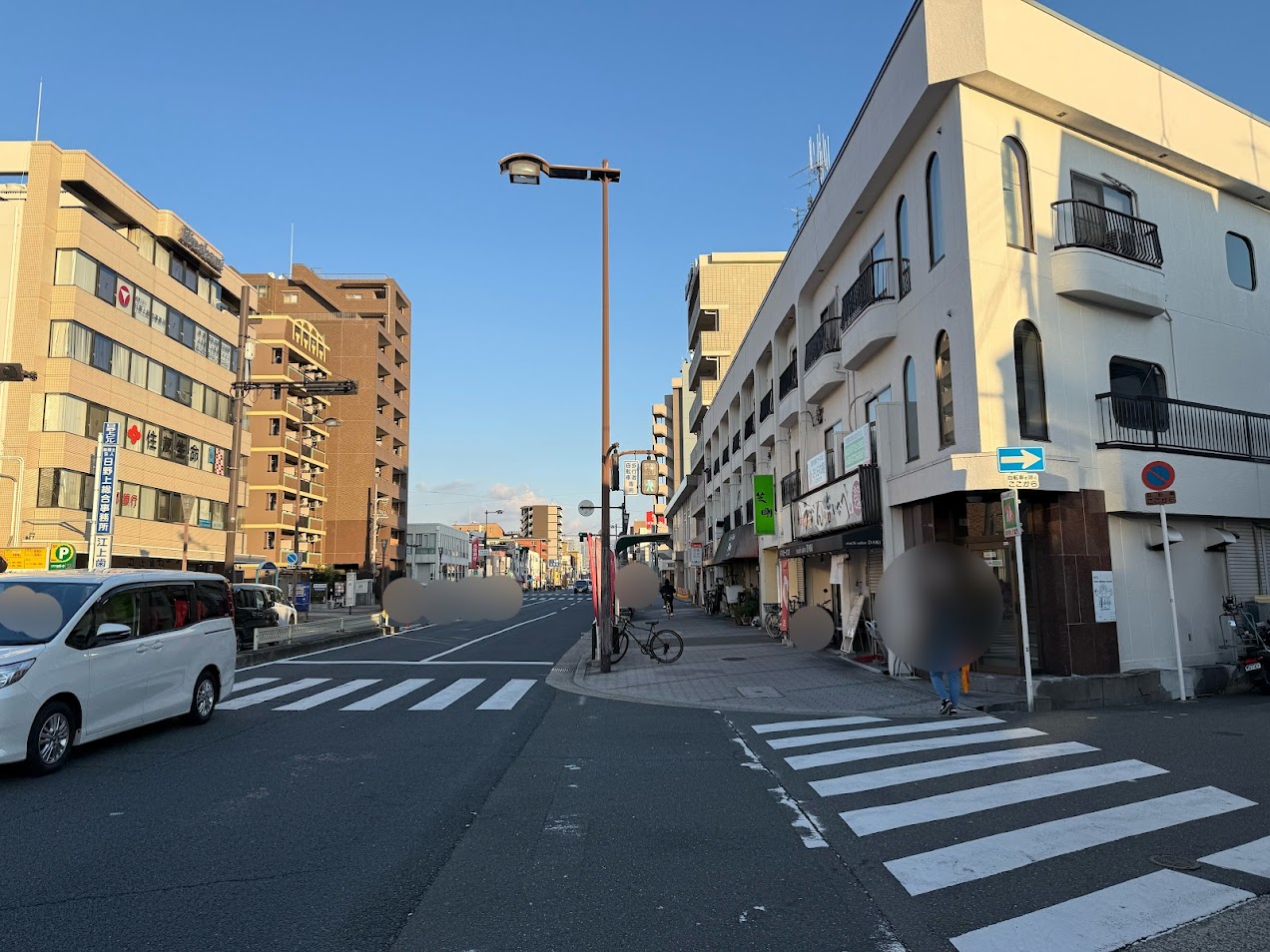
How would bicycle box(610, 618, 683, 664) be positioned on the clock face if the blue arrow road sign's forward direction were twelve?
The bicycle is roughly at 4 o'clock from the blue arrow road sign.

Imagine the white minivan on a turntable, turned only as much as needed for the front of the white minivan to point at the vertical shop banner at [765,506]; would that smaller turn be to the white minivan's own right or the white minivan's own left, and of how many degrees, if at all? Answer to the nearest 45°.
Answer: approximately 180°

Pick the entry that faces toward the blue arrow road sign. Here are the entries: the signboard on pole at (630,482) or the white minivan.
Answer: the signboard on pole

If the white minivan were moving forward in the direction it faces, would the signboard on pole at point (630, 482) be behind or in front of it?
behind

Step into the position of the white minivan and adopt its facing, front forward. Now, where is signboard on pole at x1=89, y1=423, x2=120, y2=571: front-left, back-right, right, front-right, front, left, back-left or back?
back-right

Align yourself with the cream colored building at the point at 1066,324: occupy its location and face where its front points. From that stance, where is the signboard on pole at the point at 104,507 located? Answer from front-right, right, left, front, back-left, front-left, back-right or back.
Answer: front-right

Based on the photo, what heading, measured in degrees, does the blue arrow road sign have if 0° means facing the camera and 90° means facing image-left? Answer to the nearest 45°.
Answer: approximately 0°

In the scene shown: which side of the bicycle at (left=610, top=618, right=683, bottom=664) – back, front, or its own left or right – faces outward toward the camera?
left
